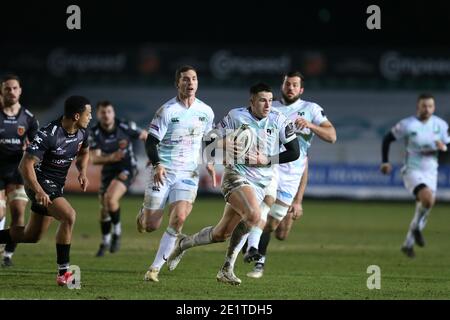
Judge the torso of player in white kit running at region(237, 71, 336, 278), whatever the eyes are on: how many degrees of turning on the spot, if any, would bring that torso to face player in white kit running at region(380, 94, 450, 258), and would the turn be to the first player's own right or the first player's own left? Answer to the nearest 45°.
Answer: approximately 135° to the first player's own left

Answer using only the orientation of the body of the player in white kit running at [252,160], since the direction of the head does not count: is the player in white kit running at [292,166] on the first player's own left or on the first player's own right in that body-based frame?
on the first player's own left

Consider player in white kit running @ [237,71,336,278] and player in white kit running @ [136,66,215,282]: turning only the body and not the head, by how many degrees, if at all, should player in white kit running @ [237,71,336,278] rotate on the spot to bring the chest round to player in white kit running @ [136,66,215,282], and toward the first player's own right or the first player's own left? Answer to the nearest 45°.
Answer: approximately 45° to the first player's own right

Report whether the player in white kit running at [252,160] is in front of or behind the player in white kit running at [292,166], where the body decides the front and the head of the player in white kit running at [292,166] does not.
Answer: in front

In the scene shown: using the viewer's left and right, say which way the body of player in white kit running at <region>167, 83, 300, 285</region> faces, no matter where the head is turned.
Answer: facing the viewer and to the right of the viewer

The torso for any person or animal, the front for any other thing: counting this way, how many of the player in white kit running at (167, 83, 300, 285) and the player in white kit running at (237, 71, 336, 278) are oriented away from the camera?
0

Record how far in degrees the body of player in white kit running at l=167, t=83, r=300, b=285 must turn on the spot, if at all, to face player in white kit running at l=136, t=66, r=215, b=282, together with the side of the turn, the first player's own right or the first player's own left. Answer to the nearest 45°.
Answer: approximately 135° to the first player's own right

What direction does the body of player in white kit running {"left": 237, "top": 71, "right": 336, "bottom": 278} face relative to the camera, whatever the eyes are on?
toward the camera
